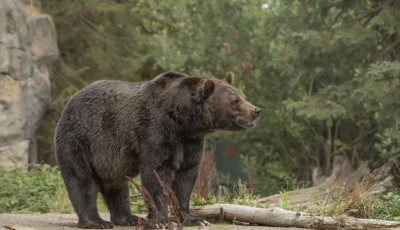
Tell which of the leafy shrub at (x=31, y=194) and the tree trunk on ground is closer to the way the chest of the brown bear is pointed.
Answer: the tree trunk on ground

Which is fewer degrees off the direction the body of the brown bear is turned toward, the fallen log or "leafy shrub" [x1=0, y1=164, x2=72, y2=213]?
the fallen log

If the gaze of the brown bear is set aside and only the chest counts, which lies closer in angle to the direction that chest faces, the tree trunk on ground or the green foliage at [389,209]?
the green foliage

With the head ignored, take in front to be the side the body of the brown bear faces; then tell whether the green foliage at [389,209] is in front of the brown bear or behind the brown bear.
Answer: in front

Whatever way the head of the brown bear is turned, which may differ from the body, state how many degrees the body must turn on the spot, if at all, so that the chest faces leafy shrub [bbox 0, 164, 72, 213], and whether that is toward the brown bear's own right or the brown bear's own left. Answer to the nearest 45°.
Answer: approximately 135° to the brown bear's own left

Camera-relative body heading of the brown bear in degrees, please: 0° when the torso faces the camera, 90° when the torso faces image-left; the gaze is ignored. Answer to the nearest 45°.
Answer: approximately 270°

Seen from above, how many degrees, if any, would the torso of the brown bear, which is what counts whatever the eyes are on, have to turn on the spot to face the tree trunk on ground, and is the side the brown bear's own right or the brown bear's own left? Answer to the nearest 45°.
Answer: approximately 45° to the brown bear's own left

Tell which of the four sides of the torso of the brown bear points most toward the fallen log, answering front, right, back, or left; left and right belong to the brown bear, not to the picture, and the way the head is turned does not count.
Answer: front
